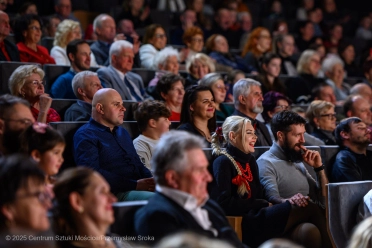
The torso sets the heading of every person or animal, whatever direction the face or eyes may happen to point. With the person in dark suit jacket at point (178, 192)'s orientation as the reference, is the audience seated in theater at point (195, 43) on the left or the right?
on their left

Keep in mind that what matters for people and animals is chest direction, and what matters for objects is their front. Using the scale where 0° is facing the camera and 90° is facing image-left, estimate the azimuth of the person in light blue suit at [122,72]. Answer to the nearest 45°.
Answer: approximately 315°

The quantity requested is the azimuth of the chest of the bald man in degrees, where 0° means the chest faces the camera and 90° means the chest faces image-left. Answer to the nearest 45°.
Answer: approximately 315°

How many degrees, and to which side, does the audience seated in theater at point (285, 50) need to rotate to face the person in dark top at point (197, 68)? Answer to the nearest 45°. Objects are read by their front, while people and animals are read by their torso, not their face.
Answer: approximately 90° to their right

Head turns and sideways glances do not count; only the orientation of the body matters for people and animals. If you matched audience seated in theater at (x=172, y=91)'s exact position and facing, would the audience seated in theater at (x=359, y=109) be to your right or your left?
on your left

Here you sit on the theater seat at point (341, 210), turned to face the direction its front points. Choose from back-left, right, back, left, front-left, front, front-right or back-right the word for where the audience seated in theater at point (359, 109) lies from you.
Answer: back-left

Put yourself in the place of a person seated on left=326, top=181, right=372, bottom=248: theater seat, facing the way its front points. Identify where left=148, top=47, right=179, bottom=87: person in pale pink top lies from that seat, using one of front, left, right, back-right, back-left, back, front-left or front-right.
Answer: back

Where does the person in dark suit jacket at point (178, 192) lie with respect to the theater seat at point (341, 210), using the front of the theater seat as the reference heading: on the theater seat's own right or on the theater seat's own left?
on the theater seat's own right

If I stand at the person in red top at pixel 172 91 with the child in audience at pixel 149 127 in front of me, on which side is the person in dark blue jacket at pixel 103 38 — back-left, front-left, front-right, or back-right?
back-right
